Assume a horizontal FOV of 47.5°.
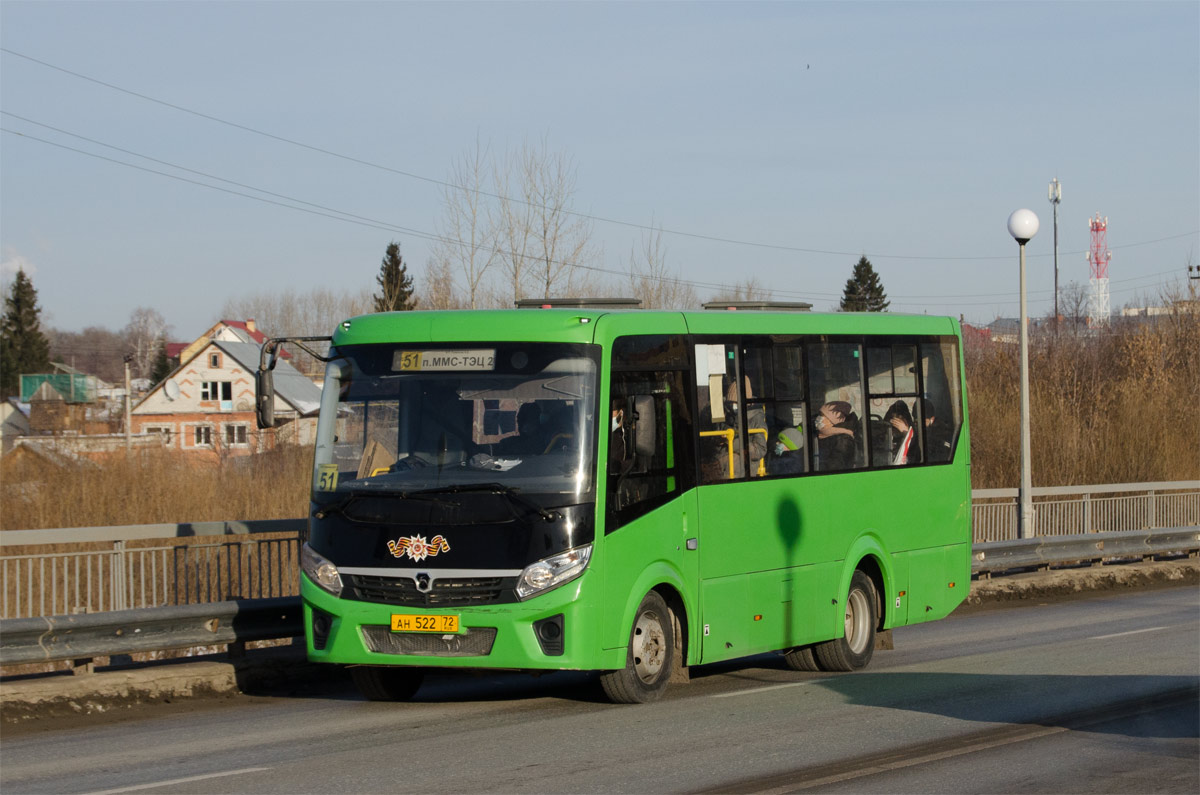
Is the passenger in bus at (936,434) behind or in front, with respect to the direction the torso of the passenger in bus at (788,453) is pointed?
behind

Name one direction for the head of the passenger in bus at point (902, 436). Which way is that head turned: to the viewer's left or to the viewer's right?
to the viewer's left

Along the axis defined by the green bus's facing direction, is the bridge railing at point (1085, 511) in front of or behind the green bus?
behind

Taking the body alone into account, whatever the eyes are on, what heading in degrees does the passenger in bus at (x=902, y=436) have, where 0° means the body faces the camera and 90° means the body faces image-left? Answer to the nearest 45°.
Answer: approximately 45°

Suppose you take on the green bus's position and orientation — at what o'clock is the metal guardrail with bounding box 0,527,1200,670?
The metal guardrail is roughly at 2 o'clock from the green bus.

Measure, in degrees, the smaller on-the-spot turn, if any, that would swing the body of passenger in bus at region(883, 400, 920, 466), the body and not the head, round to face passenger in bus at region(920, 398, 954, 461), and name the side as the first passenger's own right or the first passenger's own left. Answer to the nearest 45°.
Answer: approximately 180°
